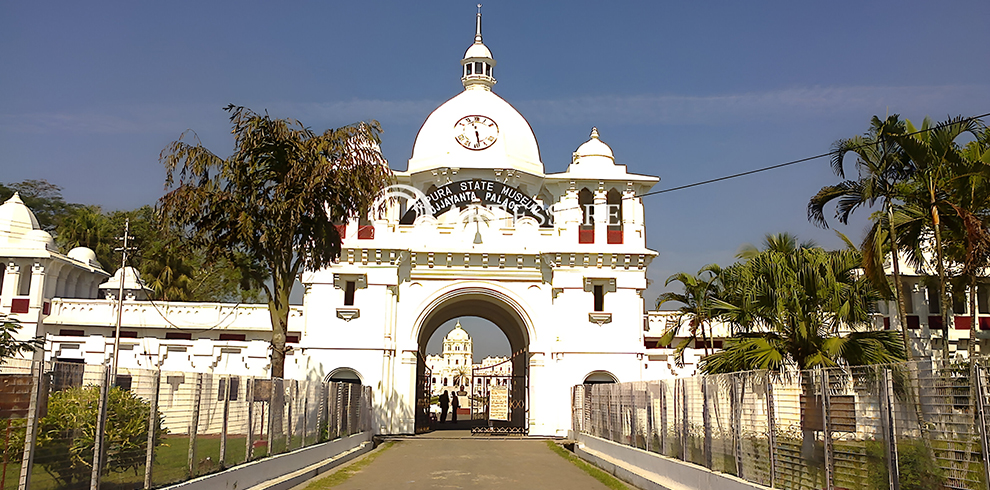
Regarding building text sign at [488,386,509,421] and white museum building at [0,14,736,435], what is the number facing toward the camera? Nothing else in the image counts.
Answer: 2

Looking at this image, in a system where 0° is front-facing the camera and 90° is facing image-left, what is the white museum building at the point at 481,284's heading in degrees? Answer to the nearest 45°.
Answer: approximately 0°

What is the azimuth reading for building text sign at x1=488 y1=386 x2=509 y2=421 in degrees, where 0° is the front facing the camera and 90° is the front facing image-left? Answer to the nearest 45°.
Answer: approximately 0°

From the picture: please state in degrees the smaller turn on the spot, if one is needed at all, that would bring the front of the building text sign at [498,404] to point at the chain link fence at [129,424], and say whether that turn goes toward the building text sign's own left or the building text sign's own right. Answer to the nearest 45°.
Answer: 0° — it already faces it
